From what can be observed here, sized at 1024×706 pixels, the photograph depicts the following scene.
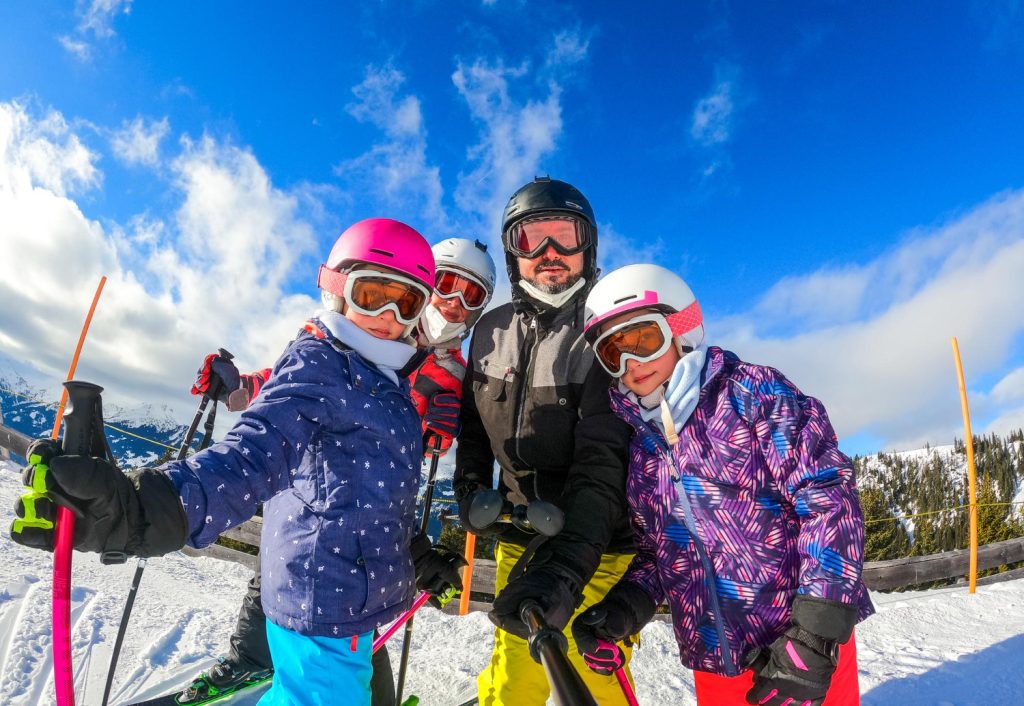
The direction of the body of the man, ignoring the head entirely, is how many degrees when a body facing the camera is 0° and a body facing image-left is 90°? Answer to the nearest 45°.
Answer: approximately 0°

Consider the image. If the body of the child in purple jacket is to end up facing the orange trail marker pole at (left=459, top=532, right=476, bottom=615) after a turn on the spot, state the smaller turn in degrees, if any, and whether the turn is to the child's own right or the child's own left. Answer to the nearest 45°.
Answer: approximately 90° to the child's own right

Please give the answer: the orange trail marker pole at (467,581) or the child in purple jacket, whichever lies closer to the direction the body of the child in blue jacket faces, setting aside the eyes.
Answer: the child in purple jacket

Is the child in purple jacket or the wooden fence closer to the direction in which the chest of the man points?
the child in purple jacket

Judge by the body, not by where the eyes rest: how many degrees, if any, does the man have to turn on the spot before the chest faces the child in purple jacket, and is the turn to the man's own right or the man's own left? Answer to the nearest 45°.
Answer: approximately 45° to the man's own left

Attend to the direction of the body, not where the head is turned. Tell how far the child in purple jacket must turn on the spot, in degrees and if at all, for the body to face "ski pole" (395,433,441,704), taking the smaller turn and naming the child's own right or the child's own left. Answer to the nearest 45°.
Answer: approximately 90° to the child's own right
